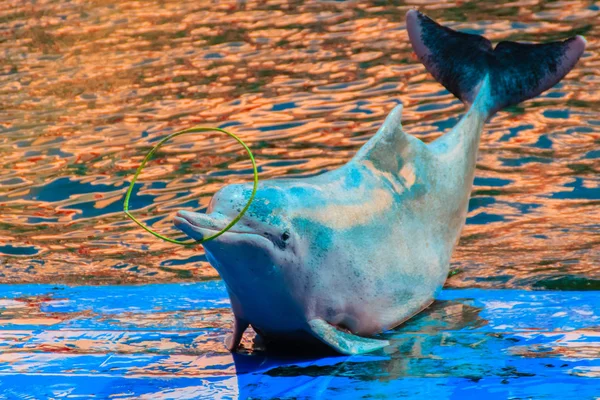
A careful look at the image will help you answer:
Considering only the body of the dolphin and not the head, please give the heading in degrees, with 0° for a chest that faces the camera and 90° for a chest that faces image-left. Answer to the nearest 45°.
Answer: approximately 45°
